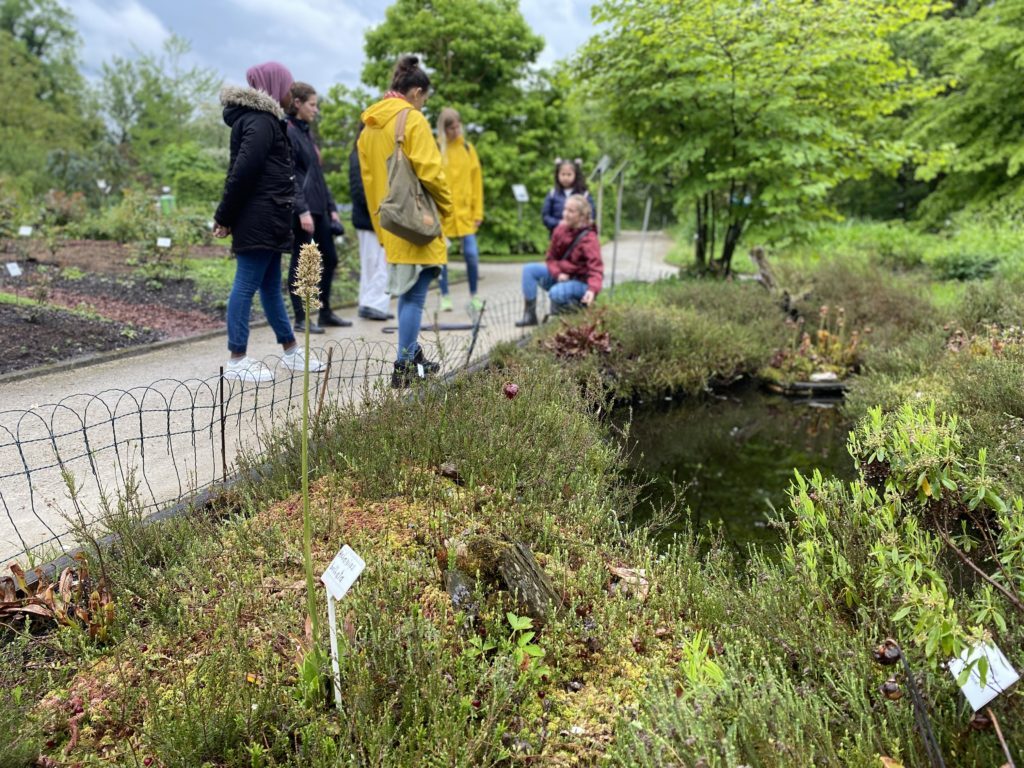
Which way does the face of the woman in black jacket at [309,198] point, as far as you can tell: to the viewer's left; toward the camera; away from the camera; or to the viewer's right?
to the viewer's right

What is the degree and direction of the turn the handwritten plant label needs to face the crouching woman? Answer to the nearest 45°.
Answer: approximately 135° to its left

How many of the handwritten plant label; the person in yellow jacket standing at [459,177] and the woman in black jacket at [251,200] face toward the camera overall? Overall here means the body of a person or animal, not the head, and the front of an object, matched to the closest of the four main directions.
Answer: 2

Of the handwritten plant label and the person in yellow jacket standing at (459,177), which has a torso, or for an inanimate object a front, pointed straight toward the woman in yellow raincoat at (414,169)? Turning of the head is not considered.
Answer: the person in yellow jacket standing

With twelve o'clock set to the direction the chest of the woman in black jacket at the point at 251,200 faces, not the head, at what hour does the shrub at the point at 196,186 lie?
The shrub is roughly at 9 o'clock from the woman in black jacket.

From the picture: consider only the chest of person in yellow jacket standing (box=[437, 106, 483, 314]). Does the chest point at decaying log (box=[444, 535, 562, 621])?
yes

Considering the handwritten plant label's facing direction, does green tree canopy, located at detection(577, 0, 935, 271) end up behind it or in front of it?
behind

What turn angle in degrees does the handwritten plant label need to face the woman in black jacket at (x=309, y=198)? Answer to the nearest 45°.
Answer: approximately 180°

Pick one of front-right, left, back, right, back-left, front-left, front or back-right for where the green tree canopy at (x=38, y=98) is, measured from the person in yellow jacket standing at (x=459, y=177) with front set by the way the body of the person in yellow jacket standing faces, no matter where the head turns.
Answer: back-right
